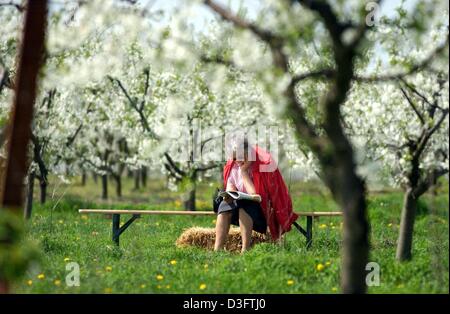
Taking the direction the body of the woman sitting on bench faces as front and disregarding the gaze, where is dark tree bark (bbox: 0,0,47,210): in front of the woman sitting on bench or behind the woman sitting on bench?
in front

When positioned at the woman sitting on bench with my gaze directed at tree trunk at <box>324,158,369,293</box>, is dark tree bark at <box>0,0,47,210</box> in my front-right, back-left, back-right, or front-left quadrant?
front-right

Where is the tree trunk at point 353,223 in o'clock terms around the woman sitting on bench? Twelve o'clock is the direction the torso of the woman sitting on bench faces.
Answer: The tree trunk is roughly at 10 o'clock from the woman sitting on bench.

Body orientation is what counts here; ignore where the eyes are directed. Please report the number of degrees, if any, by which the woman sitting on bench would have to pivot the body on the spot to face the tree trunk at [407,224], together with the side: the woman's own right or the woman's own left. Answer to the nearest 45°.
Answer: approximately 90° to the woman's own left

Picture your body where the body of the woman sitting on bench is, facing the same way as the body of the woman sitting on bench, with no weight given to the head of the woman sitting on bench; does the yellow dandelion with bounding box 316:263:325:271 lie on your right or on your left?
on your left

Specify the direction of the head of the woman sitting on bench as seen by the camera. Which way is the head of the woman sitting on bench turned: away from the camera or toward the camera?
toward the camera

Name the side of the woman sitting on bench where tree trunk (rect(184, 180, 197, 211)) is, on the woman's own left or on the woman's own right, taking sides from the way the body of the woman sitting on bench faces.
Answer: on the woman's own right

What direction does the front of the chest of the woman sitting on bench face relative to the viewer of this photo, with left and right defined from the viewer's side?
facing the viewer and to the left of the viewer
